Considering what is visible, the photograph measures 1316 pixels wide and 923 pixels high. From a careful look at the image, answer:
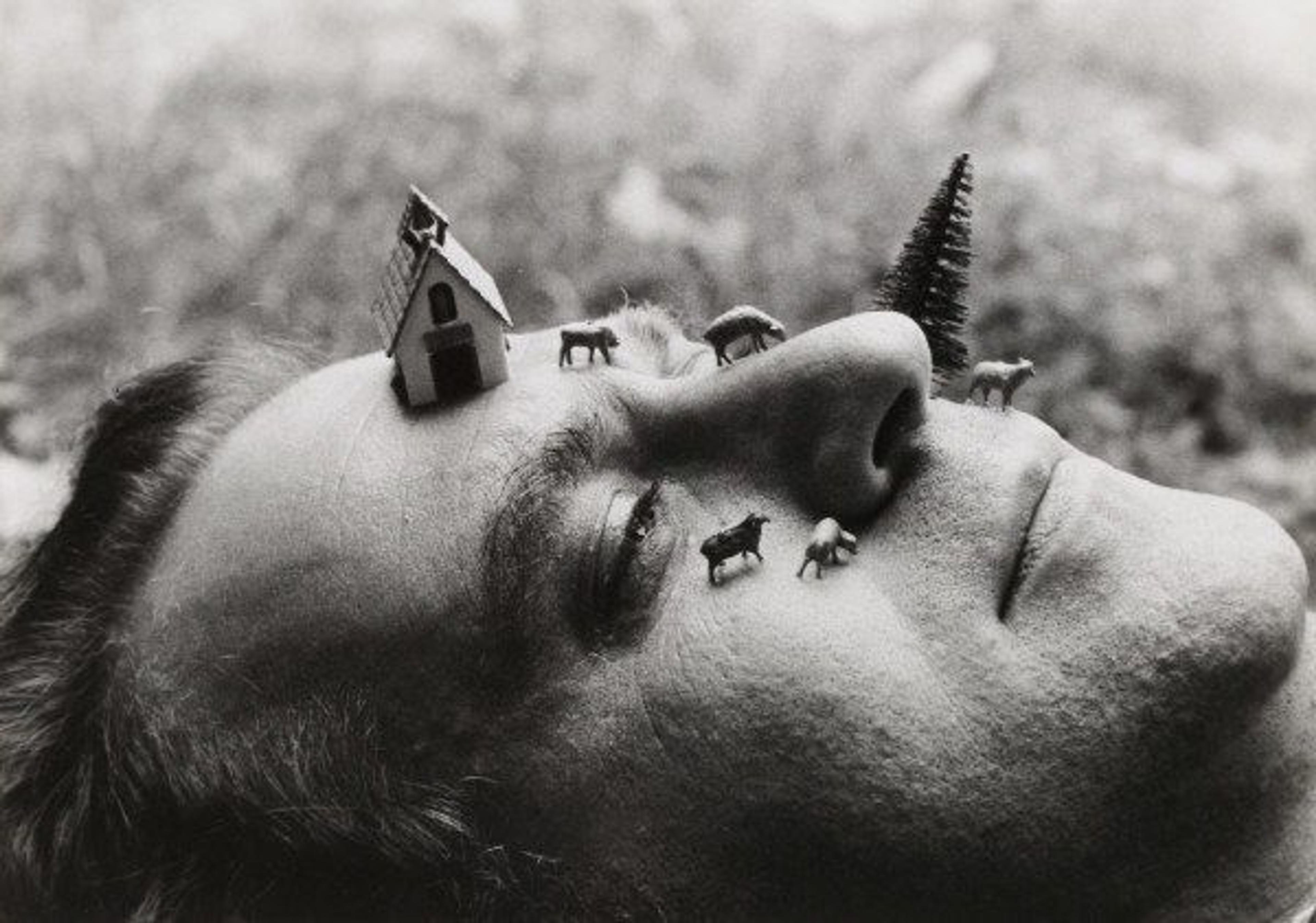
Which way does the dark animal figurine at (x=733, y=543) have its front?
to the viewer's right

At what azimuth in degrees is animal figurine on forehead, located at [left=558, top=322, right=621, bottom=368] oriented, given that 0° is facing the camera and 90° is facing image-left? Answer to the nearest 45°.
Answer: approximately 270°

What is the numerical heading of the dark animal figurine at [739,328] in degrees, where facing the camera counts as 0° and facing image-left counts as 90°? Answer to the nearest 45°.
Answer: approximately 270°

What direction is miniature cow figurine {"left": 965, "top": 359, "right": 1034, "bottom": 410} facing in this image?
to the viewer's right

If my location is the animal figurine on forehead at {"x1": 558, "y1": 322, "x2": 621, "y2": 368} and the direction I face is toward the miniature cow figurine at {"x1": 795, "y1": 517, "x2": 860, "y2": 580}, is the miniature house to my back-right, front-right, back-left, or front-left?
back-right
